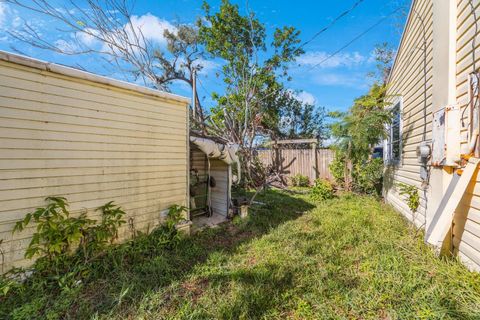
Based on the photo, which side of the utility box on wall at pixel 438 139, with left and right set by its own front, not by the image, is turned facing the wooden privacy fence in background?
right

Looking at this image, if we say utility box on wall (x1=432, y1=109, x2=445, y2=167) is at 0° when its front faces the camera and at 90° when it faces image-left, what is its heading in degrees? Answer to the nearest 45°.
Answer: approximately 45°

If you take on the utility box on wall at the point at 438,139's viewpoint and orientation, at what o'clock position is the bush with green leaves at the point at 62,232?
The bush with green leaves is roughly at 12 o'clock from the utility box on wall.

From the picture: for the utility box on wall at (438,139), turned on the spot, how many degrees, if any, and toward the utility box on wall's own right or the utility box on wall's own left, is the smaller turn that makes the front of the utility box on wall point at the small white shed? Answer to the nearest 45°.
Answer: approximately 45° to the utility box on wall's own right

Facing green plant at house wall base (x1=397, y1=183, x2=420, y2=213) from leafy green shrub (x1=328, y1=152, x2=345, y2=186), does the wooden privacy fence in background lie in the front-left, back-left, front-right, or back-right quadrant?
back-right

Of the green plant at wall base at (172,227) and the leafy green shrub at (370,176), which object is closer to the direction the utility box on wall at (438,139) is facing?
the green plant at wall base

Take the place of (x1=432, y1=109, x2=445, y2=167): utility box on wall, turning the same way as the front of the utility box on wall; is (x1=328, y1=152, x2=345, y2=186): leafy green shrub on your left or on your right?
on your right

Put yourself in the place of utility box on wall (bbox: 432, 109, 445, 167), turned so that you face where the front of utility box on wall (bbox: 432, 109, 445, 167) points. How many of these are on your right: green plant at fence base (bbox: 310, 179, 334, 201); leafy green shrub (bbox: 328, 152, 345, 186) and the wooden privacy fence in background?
3

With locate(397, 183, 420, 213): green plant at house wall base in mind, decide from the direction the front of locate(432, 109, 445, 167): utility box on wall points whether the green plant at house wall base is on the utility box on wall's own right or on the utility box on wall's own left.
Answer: on the utility box on wall's own right

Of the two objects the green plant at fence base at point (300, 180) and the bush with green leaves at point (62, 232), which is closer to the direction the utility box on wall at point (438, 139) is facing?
the bush with green leaves

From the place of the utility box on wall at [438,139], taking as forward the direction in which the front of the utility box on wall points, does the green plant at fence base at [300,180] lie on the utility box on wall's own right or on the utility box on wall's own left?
on the utility box on wall's own right

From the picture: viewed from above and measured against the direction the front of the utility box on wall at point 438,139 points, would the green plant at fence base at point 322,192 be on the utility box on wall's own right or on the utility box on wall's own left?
on the utility box on wall's own right
